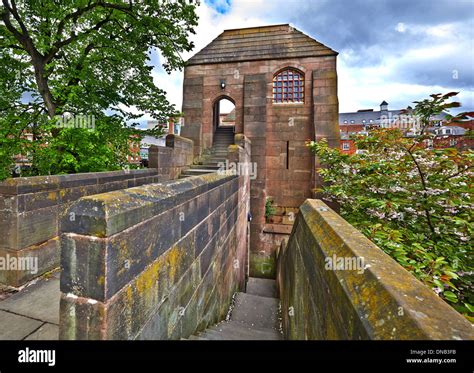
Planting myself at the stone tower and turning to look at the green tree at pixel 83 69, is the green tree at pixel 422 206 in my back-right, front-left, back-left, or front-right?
front-left

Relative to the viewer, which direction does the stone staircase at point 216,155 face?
toward the camera

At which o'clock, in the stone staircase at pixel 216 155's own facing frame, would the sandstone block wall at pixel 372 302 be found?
The sandstone block wall is roughly at 12 o'clock from the stone staircase.

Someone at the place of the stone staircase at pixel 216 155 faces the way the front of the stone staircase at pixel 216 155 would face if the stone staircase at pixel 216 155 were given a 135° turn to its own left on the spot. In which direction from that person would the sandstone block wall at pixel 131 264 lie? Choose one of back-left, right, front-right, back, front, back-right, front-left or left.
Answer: back-right

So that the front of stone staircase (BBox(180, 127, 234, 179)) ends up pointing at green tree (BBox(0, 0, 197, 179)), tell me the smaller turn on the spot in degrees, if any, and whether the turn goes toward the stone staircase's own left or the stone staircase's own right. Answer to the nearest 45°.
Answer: approximately 45° to the stone staircase's own right

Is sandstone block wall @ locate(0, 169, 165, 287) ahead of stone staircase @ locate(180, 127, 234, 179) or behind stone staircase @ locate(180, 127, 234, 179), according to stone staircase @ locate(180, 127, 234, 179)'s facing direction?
ahead
